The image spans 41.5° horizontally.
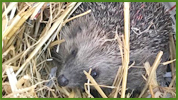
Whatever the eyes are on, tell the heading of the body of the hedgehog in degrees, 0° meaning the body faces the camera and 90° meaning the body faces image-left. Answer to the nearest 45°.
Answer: approximately 45°
